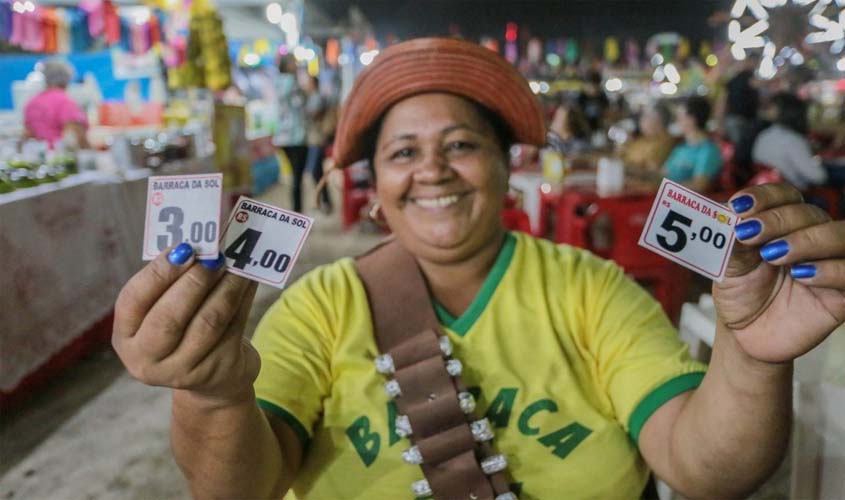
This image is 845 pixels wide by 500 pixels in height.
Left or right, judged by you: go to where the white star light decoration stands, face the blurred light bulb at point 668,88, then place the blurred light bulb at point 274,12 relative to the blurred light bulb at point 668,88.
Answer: left

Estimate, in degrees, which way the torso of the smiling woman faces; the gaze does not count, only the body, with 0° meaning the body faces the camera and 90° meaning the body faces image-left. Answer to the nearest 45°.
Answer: approximately 0°
